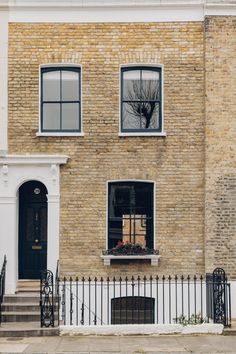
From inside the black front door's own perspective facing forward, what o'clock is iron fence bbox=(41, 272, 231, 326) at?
The iron fence is roughly at 10 o'clock from the black front door.

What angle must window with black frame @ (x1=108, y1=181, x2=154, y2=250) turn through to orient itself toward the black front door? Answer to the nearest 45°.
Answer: approximately 90° to its right

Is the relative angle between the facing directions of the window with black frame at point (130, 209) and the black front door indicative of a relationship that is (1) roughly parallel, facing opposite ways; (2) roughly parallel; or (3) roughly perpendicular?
roughly parallel

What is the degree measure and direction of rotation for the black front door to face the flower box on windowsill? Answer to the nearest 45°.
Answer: approximately 90° to its left

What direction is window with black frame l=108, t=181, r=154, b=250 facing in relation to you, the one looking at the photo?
facing the viewer

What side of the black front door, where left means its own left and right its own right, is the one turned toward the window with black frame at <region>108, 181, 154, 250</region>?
left

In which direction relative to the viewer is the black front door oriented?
toward the camera

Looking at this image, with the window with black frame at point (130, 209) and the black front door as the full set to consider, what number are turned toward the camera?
2

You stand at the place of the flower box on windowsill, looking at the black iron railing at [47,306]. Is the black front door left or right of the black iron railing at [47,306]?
right

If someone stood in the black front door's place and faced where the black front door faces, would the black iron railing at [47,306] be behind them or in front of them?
in front
